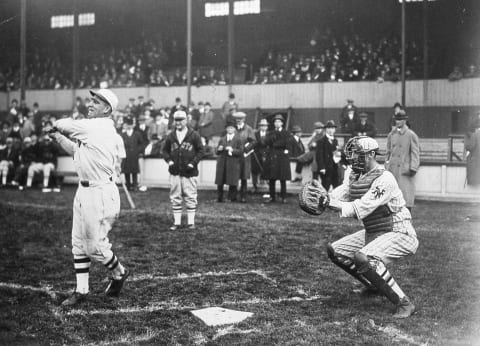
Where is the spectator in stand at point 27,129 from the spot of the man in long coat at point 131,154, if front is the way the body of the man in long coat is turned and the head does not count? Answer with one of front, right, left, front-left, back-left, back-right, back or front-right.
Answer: back-right

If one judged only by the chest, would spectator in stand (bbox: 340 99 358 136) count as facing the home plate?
yes

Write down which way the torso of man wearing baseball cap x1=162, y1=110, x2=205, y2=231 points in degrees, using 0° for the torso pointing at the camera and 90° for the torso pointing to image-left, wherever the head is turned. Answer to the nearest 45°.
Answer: approximately 0°

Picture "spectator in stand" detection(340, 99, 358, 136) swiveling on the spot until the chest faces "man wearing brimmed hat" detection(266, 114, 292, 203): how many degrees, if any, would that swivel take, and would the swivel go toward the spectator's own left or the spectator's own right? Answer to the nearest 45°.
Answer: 0° — they already face them
